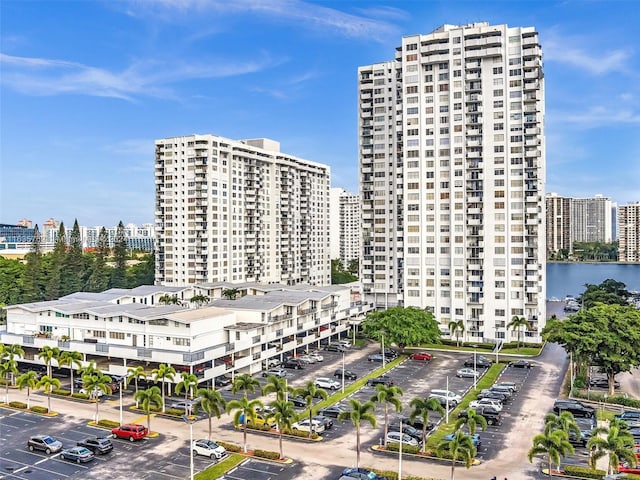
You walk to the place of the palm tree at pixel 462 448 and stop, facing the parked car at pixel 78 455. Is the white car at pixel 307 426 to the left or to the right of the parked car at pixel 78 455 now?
right

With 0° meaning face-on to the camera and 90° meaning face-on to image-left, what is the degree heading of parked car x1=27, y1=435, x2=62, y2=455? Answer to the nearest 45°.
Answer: approximately 315°

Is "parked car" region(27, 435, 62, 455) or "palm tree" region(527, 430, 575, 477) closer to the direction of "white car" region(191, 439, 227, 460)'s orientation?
the palm tree

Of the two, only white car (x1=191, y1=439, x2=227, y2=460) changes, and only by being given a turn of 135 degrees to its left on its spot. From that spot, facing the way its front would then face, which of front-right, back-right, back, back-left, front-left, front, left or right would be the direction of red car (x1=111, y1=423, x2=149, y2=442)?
front-left

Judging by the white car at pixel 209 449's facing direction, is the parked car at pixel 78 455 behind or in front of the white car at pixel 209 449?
behind

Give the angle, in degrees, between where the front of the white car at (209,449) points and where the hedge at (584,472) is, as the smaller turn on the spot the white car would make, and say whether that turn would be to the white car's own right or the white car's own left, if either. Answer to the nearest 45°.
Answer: approximately 45° to the white car's own left

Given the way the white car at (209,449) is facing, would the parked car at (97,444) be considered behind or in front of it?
behind
